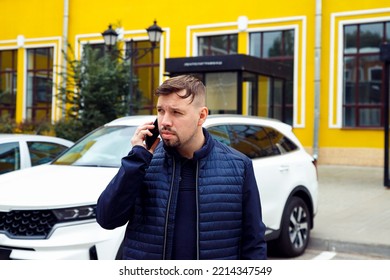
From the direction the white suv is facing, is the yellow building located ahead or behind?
behind

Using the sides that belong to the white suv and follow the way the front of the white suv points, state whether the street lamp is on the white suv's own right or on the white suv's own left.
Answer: on the white suv's own right

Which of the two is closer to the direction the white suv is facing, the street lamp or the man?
the man

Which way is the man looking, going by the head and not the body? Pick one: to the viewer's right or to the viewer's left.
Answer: to the viewer's left

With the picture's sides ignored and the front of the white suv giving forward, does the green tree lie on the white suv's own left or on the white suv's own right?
on the white suv's own right

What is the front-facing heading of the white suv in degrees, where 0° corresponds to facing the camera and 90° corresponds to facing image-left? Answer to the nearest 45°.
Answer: approximately 45°

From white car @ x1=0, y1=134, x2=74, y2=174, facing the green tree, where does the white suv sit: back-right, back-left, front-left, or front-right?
back-right

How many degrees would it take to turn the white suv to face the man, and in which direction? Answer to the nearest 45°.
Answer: approximately 45° to its left

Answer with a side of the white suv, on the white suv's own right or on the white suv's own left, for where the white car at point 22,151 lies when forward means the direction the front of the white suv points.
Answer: on the white suv's own right
